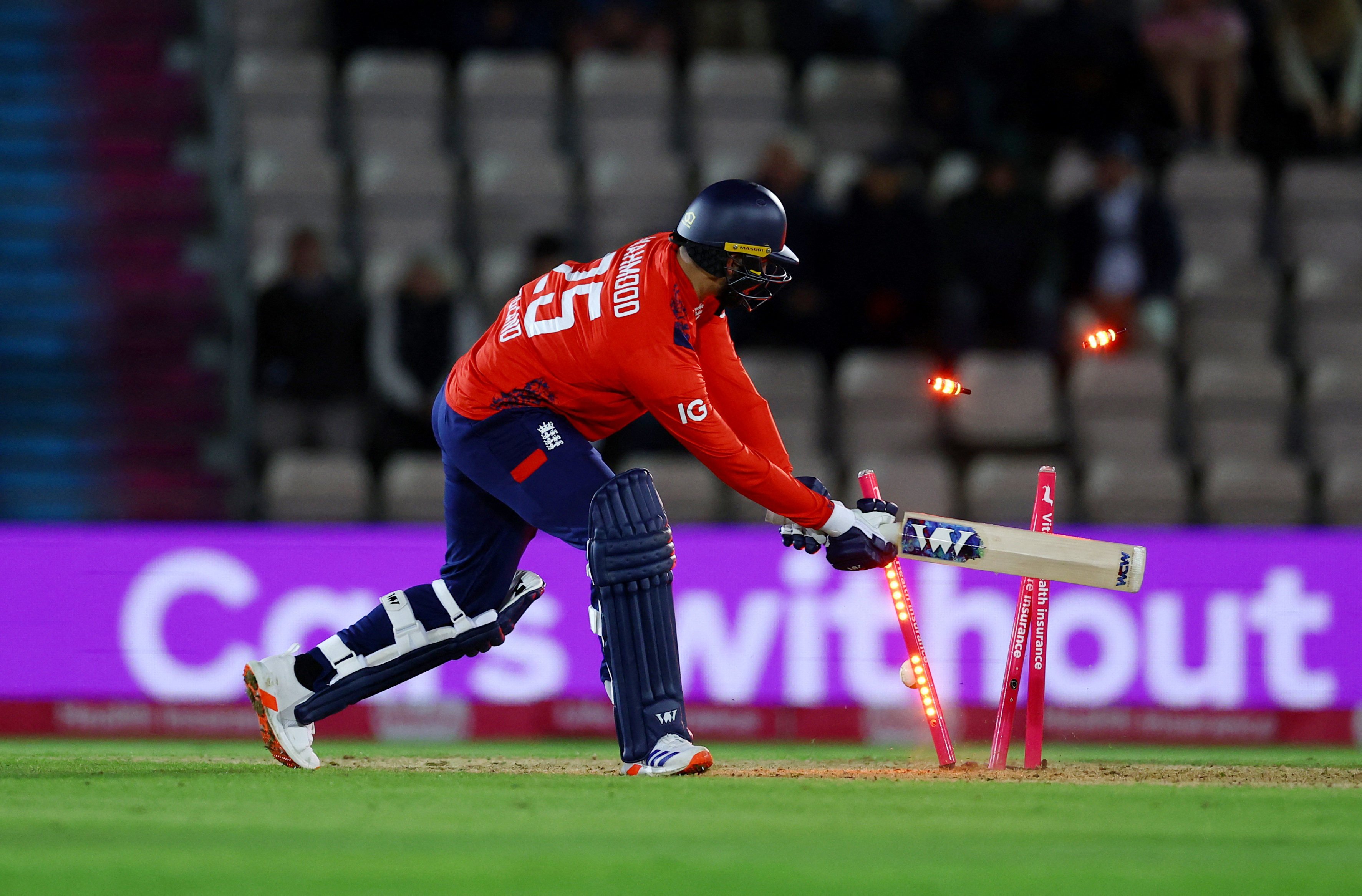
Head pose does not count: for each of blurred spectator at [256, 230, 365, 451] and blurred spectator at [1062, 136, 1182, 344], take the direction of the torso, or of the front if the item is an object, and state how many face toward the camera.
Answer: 2

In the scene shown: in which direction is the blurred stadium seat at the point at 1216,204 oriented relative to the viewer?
toward the camera

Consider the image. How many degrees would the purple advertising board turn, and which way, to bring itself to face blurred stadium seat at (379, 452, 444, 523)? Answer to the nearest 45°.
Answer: approximately 135° to its right

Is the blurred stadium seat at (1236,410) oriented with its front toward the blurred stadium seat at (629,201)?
no

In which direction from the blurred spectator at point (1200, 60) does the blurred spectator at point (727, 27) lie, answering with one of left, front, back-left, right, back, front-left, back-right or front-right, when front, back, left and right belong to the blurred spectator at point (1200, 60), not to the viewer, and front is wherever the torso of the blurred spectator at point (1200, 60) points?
right

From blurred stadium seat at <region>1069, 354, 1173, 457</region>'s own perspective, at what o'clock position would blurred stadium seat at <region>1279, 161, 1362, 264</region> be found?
blurred stadium seat at <region>1279, 161, 1362, 264</region> is roughly at 7 o'clock from blurred stadium seat at <region>1069, 354, 1173, 457</region>.

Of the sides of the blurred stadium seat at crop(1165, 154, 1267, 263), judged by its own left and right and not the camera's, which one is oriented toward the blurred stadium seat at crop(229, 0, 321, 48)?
right

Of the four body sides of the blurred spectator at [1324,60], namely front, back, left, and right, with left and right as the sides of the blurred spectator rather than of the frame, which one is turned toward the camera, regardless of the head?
front

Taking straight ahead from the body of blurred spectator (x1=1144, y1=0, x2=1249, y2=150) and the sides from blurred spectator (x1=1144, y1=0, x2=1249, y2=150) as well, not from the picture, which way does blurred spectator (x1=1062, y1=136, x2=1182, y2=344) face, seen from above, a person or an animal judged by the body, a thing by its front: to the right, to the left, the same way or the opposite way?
the same way

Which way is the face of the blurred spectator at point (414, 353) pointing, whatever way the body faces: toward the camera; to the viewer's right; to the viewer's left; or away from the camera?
toward the camera

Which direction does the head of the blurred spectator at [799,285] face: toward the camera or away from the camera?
toward the camera

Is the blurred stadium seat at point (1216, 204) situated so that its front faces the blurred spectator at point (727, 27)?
no

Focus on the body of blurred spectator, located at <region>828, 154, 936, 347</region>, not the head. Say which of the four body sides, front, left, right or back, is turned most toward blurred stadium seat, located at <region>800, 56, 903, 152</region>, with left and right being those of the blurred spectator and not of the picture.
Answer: back

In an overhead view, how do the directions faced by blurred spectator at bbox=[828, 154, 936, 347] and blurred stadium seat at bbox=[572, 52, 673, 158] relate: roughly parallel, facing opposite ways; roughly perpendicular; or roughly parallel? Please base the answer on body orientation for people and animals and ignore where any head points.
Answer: roughly parallel

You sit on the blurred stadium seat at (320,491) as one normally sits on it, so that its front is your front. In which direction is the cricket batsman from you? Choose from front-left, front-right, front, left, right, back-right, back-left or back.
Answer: front

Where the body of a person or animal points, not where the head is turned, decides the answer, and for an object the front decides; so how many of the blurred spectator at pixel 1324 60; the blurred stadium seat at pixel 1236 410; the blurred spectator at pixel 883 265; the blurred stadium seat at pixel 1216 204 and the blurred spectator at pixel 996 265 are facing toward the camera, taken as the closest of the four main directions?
5

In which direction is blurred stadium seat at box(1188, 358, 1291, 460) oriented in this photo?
toward the camera

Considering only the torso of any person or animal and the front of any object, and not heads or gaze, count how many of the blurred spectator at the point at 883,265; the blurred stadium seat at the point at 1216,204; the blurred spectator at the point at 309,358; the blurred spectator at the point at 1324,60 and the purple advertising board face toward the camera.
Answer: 5
